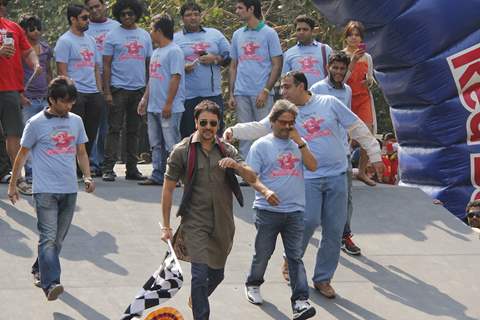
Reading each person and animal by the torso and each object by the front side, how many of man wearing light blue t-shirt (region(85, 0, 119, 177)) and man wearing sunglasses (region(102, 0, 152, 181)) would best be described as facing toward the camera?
2

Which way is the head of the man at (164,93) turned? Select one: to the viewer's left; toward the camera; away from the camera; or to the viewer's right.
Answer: to the viewer's left

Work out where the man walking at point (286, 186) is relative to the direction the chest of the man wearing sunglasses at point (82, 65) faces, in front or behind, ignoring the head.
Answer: in front

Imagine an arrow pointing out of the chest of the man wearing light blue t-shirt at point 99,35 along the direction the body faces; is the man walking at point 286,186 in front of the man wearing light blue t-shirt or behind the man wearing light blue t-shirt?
in front

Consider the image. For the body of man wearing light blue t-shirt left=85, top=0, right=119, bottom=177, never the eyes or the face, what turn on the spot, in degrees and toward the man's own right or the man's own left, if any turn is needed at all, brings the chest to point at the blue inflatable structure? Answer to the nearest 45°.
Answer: approximately 90° to the man's own left

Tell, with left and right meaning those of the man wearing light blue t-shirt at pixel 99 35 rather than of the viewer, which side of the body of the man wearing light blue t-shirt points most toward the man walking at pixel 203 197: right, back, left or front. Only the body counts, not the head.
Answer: front

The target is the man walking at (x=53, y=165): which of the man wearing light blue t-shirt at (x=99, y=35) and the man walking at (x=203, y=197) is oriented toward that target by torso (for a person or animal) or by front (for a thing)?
the man wearing light blue t-shirt

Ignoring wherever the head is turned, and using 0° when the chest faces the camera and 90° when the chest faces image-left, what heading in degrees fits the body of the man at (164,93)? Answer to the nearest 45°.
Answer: approximately 45°
